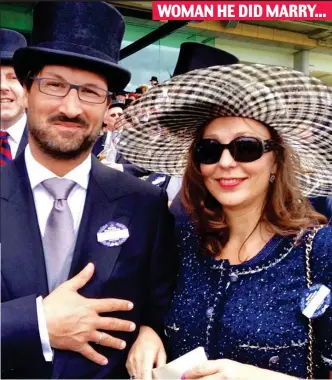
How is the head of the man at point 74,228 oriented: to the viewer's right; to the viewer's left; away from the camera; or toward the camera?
toward the camera

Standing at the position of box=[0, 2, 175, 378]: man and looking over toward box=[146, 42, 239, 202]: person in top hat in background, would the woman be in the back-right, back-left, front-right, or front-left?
front-right

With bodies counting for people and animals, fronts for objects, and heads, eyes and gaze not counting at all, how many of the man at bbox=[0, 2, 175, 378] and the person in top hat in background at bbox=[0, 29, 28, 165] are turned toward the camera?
2

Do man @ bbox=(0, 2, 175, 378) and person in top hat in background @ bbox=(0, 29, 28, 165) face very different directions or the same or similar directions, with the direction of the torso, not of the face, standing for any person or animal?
same or similar directions

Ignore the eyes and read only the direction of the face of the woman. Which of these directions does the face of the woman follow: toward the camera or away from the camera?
toward the camera

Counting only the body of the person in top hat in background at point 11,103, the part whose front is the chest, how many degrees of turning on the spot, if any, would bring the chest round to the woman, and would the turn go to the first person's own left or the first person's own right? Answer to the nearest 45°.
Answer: approximately 45° to the first person's own left

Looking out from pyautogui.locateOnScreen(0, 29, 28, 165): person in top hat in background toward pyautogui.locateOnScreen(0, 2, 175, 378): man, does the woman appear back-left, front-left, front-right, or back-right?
front-left

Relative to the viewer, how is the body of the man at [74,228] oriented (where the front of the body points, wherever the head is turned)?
toward the camera

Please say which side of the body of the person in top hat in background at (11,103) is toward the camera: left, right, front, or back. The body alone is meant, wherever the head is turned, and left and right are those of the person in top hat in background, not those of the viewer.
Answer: front
